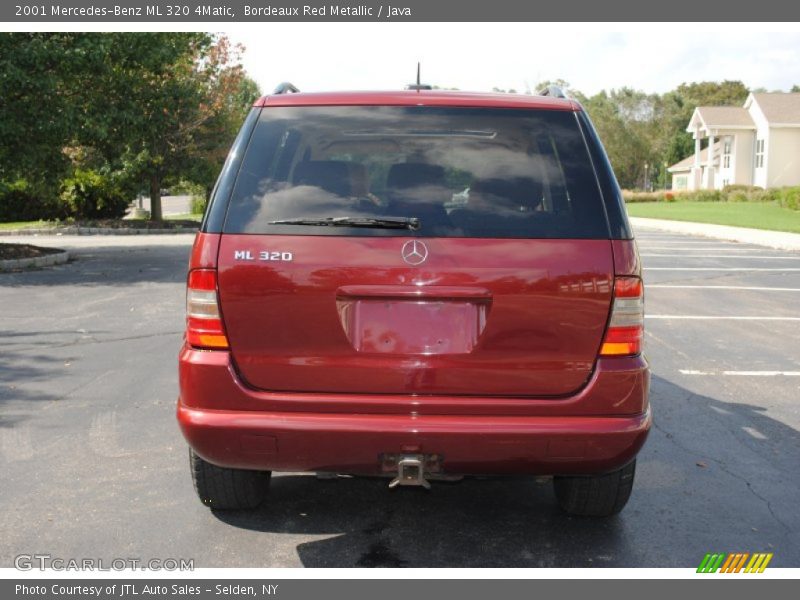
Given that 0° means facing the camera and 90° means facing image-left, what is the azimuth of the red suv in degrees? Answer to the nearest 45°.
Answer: approximately 180°

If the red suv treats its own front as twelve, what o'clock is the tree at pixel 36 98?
The tree is roughly at 11 o'clock from the red suv.

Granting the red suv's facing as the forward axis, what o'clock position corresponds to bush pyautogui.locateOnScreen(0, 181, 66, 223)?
The bush is roughly at 11 o'clock from the red suv.
